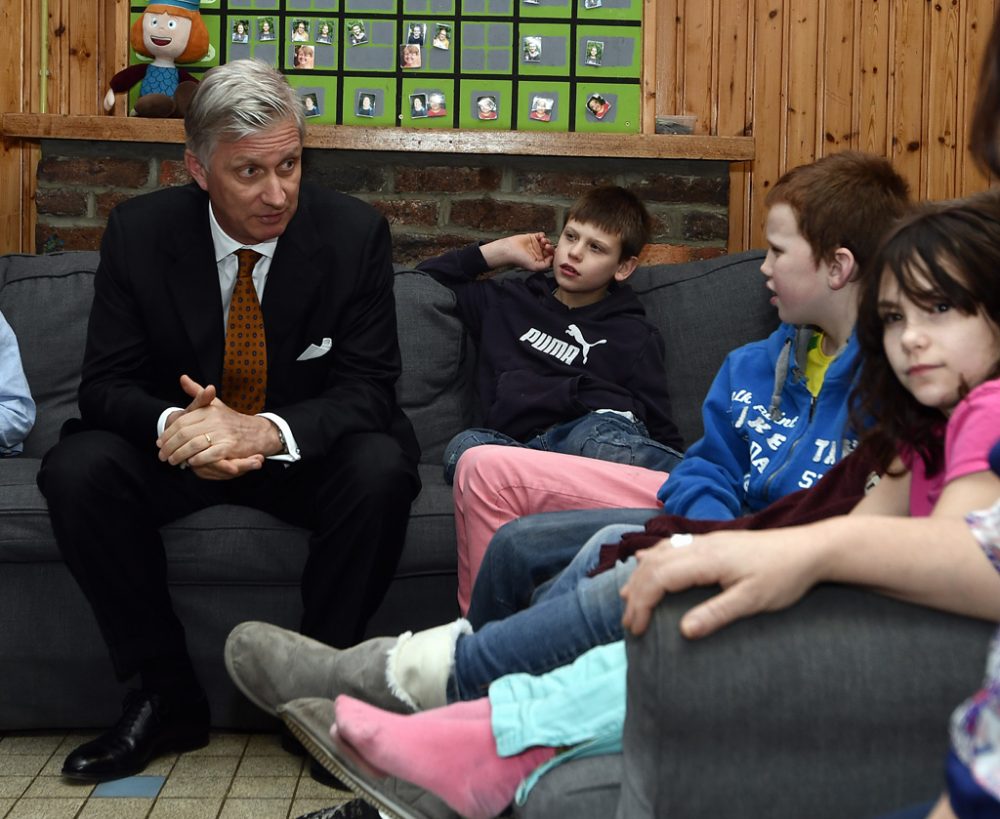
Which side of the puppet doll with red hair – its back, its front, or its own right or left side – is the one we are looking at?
front

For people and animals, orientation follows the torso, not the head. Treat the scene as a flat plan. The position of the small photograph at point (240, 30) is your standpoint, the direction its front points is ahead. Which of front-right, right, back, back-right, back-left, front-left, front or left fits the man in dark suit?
front

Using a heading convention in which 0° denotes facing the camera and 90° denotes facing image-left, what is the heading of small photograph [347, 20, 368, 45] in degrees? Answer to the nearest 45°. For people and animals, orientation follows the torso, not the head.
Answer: approximately 0°

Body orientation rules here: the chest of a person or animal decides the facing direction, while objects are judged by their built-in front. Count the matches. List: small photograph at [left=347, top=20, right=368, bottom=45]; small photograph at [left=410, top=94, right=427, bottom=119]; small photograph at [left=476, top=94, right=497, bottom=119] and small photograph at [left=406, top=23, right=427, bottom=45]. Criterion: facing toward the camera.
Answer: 4

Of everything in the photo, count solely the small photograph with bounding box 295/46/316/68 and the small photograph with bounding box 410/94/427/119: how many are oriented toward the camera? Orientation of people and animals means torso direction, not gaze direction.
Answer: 2

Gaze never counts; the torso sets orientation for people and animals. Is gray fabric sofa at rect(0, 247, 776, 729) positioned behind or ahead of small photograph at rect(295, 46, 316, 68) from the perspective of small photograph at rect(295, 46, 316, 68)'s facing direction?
ahead

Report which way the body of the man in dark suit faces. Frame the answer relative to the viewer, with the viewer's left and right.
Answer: facing the viewer

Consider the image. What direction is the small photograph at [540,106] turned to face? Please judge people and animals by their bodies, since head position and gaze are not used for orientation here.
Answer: toward the camera

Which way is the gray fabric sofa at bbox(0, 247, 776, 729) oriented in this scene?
toward the camera

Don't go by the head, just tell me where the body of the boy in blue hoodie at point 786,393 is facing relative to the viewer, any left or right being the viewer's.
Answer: facing the viewer and to the left of the viewer
